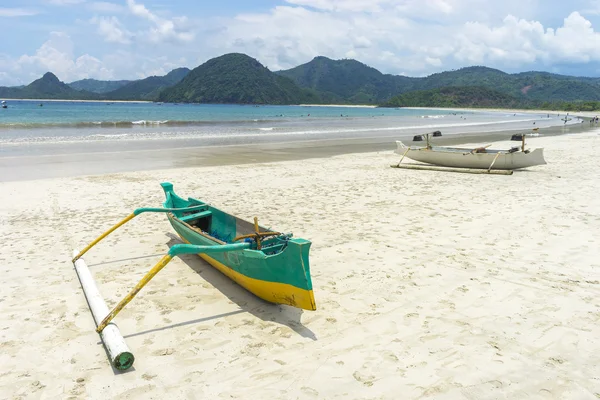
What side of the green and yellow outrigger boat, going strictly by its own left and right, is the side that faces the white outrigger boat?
left

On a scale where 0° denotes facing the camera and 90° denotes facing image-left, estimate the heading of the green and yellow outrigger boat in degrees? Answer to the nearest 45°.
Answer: approximately 315°

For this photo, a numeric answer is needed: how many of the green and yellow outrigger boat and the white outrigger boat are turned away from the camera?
0
